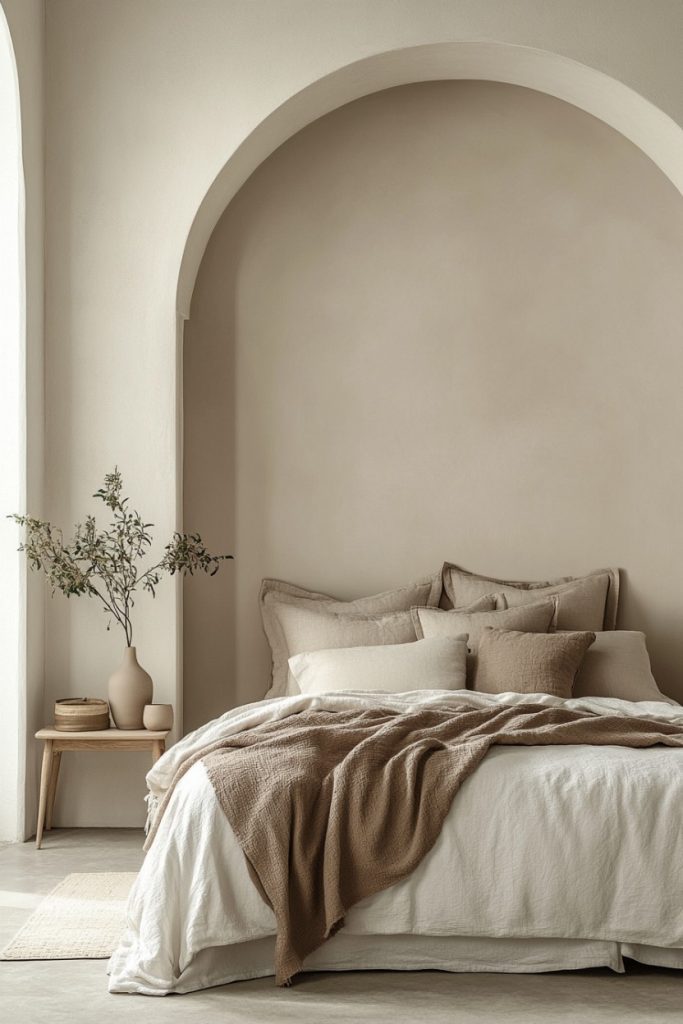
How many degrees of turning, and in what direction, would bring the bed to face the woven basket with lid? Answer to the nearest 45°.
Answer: approximately 135° to its right

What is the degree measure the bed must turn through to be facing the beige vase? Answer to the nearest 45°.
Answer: approximately 135° to its right

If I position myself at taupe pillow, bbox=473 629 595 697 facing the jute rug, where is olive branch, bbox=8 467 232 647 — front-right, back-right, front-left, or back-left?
front-right

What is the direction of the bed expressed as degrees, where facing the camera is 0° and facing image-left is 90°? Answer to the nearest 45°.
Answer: approximately 0°

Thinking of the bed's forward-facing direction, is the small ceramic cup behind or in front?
behind

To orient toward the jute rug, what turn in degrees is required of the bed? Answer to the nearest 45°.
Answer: approximately 90° to its right
